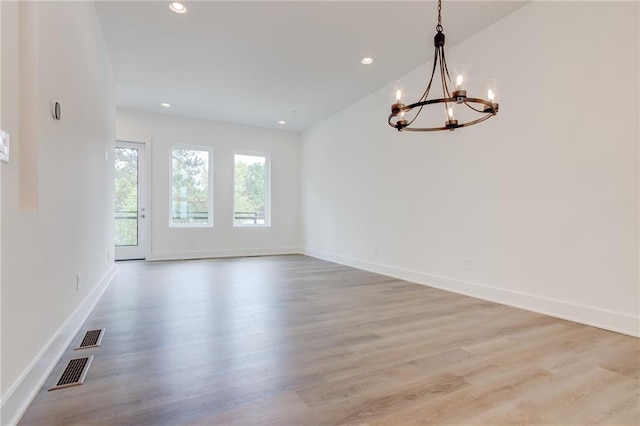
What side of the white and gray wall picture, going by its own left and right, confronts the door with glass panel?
left

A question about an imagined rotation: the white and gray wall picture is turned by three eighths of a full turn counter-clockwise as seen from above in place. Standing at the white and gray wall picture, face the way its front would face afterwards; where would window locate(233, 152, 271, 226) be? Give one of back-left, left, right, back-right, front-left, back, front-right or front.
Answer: right

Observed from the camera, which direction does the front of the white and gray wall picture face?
facing to the right of the viewer
